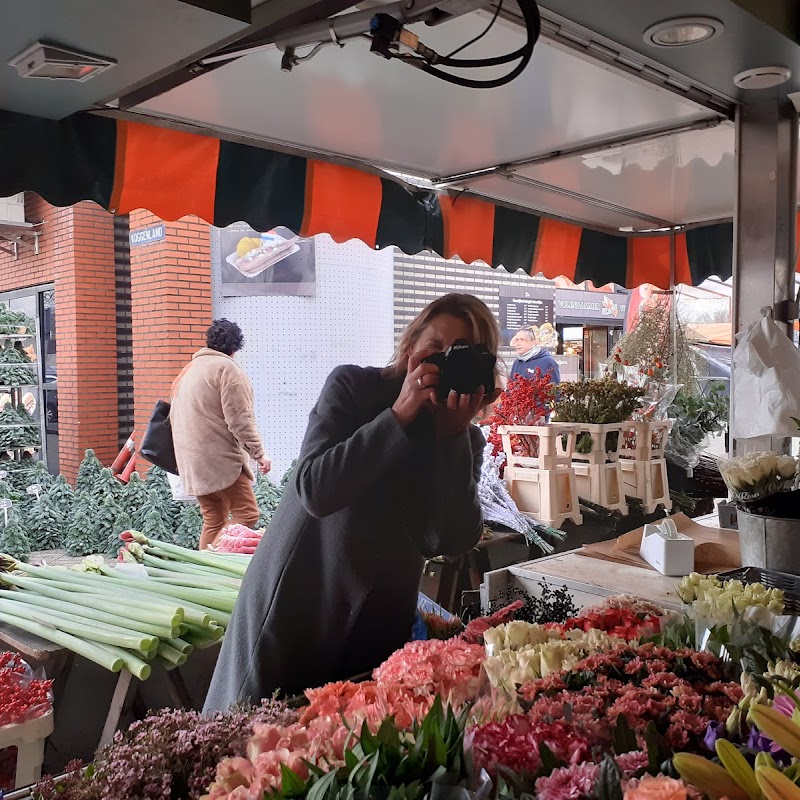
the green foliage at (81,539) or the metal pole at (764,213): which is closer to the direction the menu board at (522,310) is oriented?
the metal pole

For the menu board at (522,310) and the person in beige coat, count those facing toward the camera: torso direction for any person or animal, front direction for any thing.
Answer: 1

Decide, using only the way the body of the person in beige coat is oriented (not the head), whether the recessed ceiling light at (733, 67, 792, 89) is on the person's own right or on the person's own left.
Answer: on the person's own right

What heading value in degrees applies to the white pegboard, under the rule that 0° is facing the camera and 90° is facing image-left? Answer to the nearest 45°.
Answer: approximately 0°

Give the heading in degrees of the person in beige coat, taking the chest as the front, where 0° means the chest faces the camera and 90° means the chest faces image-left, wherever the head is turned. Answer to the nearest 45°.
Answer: approximately 225°

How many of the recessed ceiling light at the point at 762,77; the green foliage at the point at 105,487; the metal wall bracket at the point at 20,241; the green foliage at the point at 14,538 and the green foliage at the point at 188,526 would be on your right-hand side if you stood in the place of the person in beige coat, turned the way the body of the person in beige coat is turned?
1

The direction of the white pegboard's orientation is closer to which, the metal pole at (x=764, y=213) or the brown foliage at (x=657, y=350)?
the metal pole

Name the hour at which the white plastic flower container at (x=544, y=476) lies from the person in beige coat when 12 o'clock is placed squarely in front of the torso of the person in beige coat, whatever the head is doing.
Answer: The white plastic flower container is roughly at 3 o'clock from the person in beige coat.

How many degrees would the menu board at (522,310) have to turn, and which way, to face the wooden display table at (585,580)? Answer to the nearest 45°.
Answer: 0° — it already faces it

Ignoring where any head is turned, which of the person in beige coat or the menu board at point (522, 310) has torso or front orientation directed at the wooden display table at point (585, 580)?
the menu board

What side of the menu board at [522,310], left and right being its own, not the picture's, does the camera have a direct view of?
front

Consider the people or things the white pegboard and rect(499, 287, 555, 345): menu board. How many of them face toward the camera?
2

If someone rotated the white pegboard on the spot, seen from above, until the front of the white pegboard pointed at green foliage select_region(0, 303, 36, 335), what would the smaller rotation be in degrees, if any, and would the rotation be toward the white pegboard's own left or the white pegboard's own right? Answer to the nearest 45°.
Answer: approximately 135° to the white pegboard's own right
